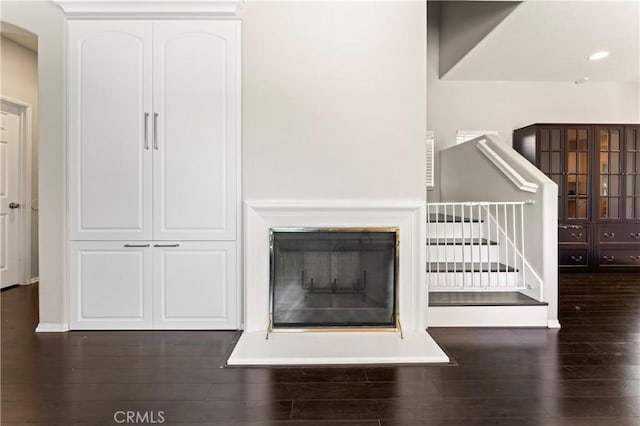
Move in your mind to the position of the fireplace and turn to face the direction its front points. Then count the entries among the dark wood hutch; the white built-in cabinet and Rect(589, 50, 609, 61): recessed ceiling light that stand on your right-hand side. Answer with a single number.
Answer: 1

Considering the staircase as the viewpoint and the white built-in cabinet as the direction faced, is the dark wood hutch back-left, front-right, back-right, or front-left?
back-right

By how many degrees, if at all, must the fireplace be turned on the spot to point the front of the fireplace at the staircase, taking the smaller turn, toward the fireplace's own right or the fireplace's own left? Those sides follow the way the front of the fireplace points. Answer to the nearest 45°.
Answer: approximately 135° to the fireplace's own left

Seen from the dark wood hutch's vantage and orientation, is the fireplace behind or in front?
in front

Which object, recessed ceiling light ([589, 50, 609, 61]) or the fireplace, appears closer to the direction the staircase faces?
the fireplace

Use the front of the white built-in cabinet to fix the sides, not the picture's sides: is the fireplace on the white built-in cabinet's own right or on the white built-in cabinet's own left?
on the white built-in cabinet's own left

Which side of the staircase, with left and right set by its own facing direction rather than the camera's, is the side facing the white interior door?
right
